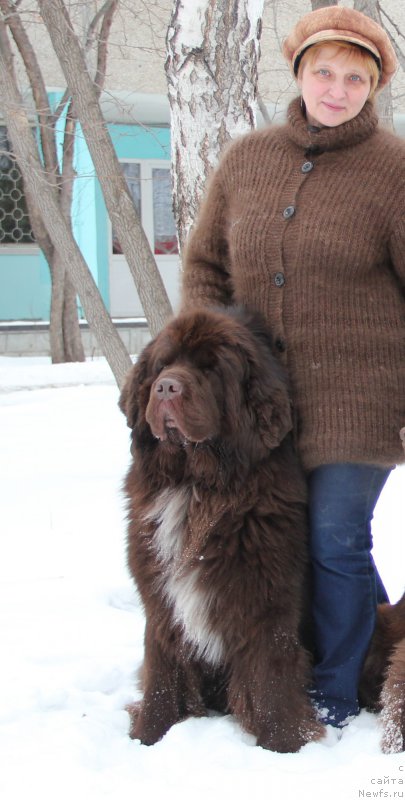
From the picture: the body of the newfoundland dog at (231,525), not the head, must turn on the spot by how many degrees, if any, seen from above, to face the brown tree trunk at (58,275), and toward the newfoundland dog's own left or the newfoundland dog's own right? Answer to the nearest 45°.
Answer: approximately 135° to the newfoundland dog's own right

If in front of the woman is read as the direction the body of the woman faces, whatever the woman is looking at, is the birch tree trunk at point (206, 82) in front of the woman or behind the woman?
behind

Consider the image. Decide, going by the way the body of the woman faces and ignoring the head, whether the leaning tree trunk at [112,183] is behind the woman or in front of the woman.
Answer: behind

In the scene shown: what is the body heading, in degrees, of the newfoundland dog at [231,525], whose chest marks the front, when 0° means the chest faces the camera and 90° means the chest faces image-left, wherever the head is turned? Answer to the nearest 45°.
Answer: approximately 45°

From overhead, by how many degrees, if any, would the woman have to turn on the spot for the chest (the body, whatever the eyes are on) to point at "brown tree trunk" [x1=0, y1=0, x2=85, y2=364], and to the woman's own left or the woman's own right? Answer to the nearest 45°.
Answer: approximately 180°

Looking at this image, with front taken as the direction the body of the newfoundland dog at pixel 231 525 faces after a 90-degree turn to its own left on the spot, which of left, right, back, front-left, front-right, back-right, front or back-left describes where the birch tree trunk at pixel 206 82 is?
back-left
